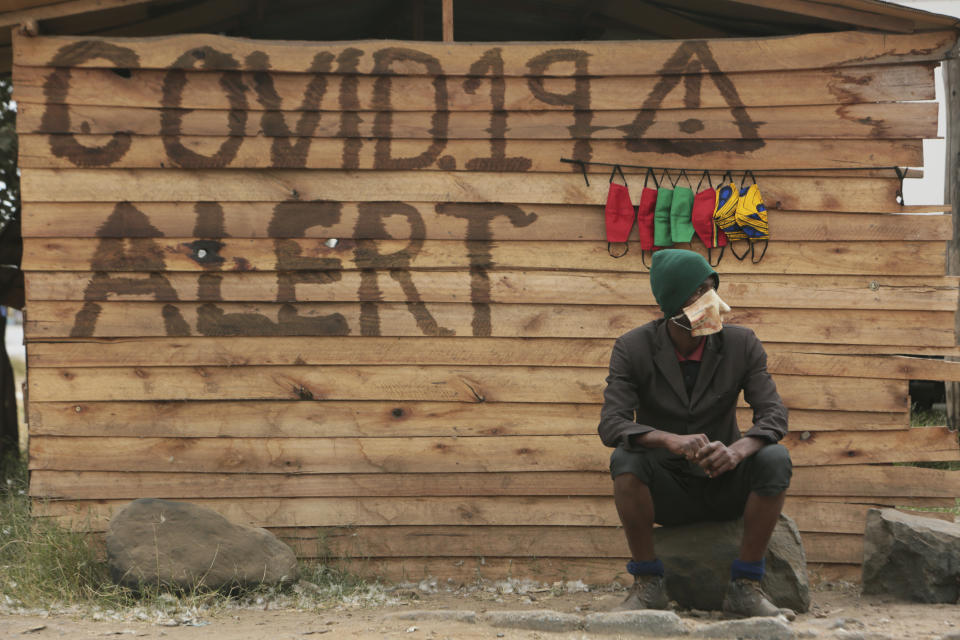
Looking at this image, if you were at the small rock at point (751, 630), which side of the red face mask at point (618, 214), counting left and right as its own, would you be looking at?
front

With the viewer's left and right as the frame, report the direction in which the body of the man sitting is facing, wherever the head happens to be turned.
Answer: facing the viewer

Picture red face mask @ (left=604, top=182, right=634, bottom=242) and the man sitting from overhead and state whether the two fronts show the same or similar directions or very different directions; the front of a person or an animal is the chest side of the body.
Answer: same or similar directions

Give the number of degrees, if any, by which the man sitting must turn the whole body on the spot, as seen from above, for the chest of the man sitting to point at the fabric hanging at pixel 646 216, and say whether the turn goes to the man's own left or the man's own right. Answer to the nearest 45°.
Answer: approximately 180°

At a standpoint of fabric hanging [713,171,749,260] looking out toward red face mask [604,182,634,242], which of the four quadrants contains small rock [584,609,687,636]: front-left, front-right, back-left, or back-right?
front-left

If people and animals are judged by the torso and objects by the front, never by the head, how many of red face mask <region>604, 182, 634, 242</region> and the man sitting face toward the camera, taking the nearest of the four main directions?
2

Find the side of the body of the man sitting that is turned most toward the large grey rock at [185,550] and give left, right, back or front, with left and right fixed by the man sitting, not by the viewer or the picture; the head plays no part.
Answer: right

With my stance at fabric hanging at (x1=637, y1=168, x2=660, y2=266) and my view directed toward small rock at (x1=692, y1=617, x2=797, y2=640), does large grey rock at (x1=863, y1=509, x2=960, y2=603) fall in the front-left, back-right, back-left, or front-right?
front-left

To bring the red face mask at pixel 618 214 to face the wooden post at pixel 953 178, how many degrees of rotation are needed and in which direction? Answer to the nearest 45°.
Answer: approximately 135° to its left

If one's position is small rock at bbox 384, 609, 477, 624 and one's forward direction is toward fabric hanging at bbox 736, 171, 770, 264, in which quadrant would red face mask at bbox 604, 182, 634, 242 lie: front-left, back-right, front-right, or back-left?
front-left
